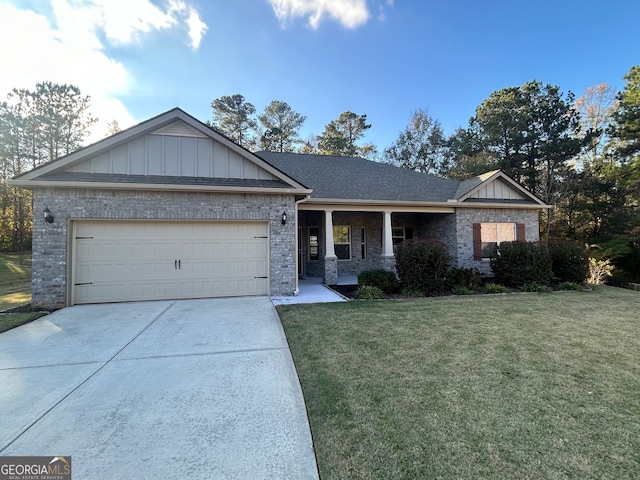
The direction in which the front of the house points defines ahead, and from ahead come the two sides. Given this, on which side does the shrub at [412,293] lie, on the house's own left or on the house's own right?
on the house's own left

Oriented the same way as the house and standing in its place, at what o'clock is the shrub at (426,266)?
The shrub is roughly at 9 o'clock from the house.

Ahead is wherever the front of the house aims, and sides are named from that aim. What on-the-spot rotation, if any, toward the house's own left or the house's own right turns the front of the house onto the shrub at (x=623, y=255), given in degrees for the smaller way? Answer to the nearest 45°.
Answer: approximately 90° to the house's own left

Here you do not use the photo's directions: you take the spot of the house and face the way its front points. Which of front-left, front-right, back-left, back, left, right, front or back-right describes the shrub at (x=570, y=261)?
left

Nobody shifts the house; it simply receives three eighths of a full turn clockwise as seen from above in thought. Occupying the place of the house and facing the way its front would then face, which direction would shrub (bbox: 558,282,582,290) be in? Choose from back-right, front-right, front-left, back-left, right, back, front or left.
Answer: back-right

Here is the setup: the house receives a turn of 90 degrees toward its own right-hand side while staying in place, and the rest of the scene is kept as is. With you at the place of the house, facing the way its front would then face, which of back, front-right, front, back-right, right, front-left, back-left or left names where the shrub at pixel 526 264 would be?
back

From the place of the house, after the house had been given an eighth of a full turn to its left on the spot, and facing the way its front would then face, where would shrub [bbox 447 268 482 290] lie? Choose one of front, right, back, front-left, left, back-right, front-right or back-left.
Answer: front-left

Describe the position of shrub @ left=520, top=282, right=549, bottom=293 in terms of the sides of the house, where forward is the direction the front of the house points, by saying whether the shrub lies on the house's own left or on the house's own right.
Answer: on the house's own left

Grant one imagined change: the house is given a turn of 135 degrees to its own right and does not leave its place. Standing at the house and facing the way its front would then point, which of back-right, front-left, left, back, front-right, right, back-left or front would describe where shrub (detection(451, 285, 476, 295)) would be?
back-right

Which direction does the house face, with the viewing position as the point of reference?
facing the viewer
